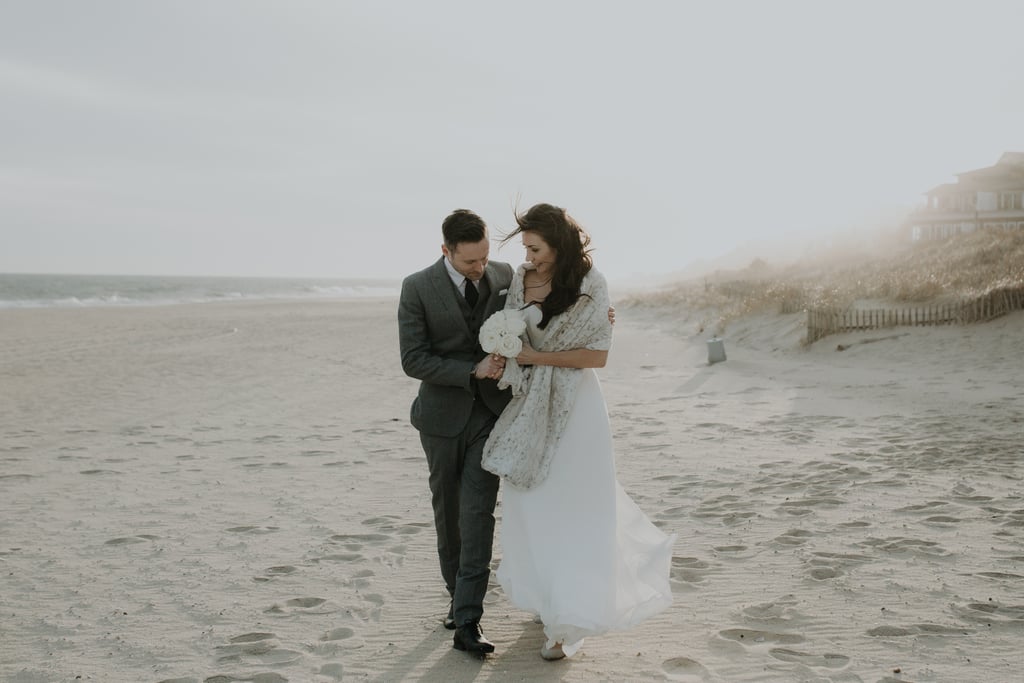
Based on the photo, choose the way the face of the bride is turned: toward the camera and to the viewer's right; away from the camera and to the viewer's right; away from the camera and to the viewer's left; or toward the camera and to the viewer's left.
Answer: toward the camera and to the viewer's left

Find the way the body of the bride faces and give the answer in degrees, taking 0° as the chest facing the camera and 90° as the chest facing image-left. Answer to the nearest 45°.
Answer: approximately 45°

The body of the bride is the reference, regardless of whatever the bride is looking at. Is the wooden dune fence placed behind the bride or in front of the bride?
behind

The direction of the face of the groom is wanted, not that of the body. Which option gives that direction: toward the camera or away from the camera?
toward the camera

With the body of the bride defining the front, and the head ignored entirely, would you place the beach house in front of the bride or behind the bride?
behind
